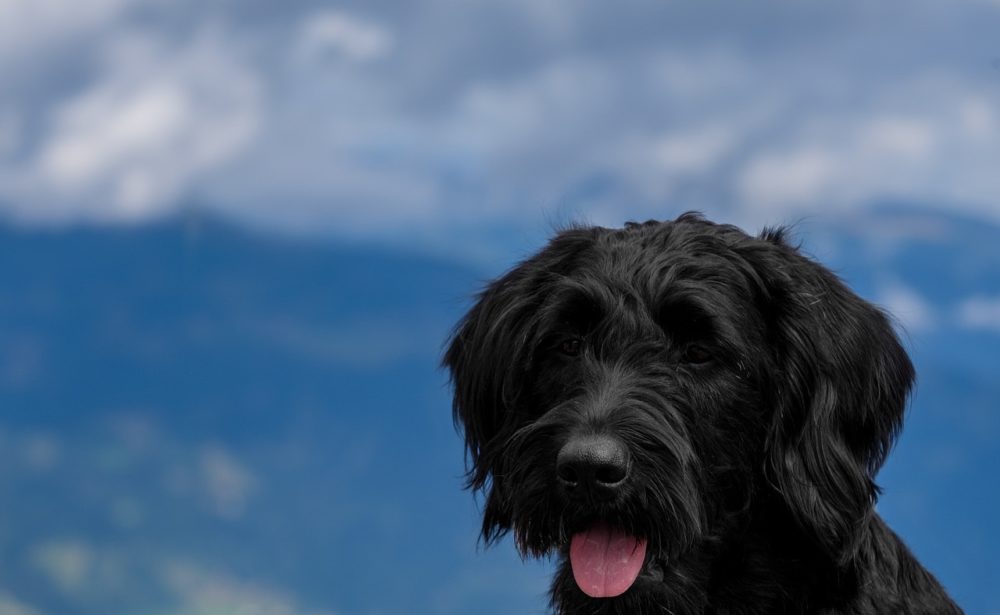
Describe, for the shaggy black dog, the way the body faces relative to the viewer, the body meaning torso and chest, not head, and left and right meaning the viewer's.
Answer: facing the viewer and to the left of the viewer
